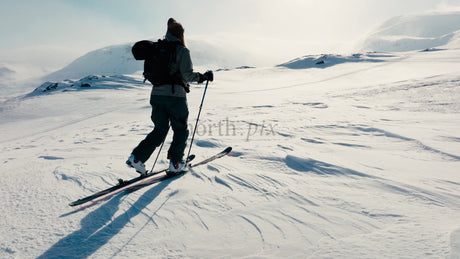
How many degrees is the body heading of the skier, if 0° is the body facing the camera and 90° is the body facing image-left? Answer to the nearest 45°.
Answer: approximately 225°

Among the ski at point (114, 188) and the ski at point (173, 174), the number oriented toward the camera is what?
0

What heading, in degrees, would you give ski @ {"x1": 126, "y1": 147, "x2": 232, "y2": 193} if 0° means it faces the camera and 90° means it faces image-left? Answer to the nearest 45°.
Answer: approximately 225°

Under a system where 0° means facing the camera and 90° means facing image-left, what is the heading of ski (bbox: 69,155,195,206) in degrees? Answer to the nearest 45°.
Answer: approximately 225°
